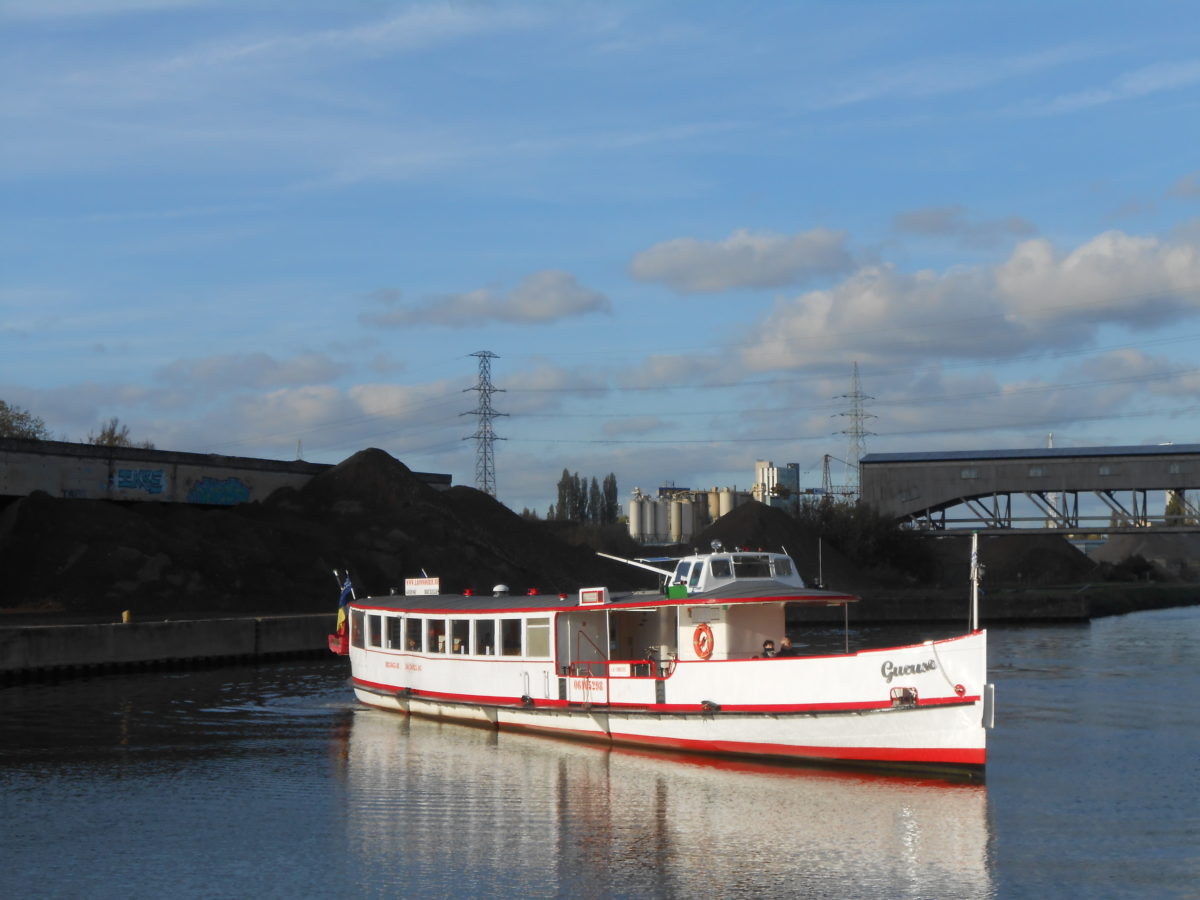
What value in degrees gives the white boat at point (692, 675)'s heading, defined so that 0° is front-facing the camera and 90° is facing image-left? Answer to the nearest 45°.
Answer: approximately 315°
